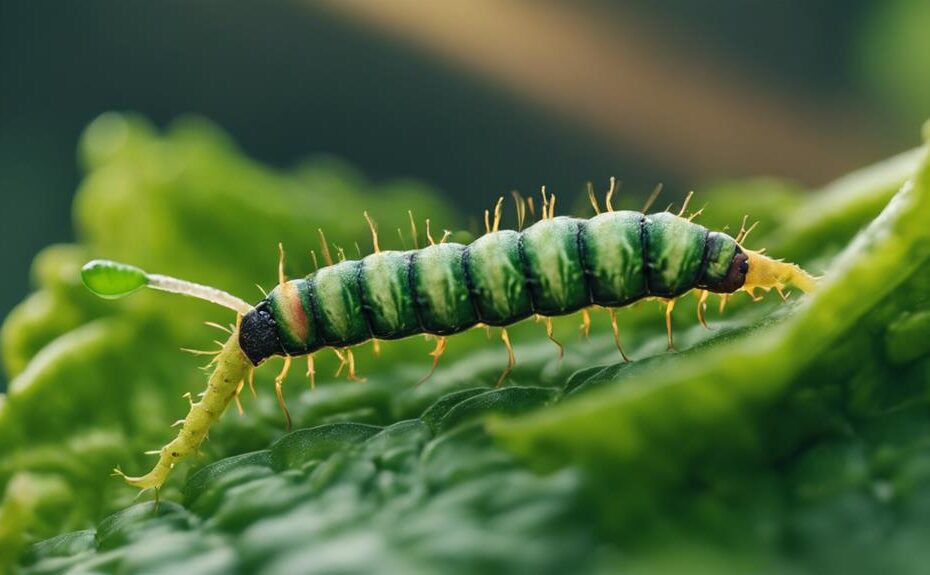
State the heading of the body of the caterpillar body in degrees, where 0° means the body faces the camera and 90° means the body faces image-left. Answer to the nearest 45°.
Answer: approximately 90°
